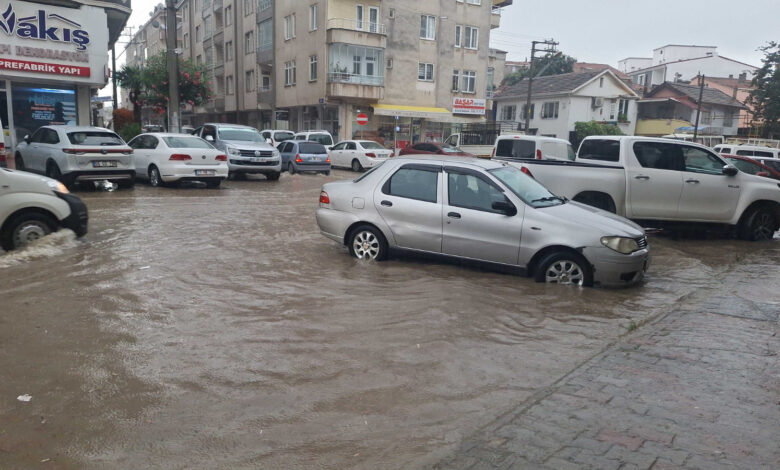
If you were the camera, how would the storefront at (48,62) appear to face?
facing the viewer and to the right of the viewer

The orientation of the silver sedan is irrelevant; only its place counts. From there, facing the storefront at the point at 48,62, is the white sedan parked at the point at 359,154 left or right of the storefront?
right

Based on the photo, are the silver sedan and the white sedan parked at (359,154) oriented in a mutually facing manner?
no

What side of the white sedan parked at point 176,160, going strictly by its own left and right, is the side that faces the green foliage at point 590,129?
right

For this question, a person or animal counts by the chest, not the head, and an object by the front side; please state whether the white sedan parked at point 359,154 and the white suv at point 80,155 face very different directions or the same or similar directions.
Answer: same or similar directions

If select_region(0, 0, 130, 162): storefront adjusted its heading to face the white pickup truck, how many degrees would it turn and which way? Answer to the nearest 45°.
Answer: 0° — it already faces it

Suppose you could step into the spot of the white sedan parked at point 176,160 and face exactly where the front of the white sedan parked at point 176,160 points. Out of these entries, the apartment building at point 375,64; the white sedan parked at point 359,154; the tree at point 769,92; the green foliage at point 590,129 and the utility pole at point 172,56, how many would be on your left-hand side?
0

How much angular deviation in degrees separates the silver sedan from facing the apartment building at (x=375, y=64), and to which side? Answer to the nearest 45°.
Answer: approximately 135° to its left

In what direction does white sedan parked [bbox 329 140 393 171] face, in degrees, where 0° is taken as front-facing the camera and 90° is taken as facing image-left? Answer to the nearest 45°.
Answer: approximately 135°

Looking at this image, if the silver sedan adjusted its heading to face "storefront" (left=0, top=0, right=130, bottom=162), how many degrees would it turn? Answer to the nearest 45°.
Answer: approximately 180°

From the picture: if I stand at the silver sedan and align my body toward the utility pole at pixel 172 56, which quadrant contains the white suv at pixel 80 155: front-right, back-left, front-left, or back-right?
front-left

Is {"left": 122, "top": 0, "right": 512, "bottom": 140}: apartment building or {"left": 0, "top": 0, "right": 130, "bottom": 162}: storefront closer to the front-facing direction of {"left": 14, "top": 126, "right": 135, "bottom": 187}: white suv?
the storefront

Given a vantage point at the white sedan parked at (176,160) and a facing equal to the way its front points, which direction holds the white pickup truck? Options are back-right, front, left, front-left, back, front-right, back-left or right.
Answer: back

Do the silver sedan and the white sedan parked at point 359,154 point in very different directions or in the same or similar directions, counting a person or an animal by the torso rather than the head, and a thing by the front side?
very different directions

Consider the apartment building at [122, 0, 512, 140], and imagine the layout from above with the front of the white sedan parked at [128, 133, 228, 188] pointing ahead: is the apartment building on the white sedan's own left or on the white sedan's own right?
on the white sedan's own right

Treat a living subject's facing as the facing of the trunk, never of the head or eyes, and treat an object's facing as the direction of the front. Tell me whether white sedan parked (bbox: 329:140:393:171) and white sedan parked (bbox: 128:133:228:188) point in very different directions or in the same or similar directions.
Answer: same or similar directions

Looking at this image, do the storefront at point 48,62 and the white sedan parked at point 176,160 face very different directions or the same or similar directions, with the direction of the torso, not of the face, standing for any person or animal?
very different directions

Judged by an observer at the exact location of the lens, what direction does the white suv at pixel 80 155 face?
facing away from the viewer and to the left of the viewer

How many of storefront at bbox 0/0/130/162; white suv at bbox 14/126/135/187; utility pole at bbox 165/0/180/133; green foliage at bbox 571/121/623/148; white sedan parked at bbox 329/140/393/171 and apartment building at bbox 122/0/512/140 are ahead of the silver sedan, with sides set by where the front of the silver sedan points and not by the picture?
0
